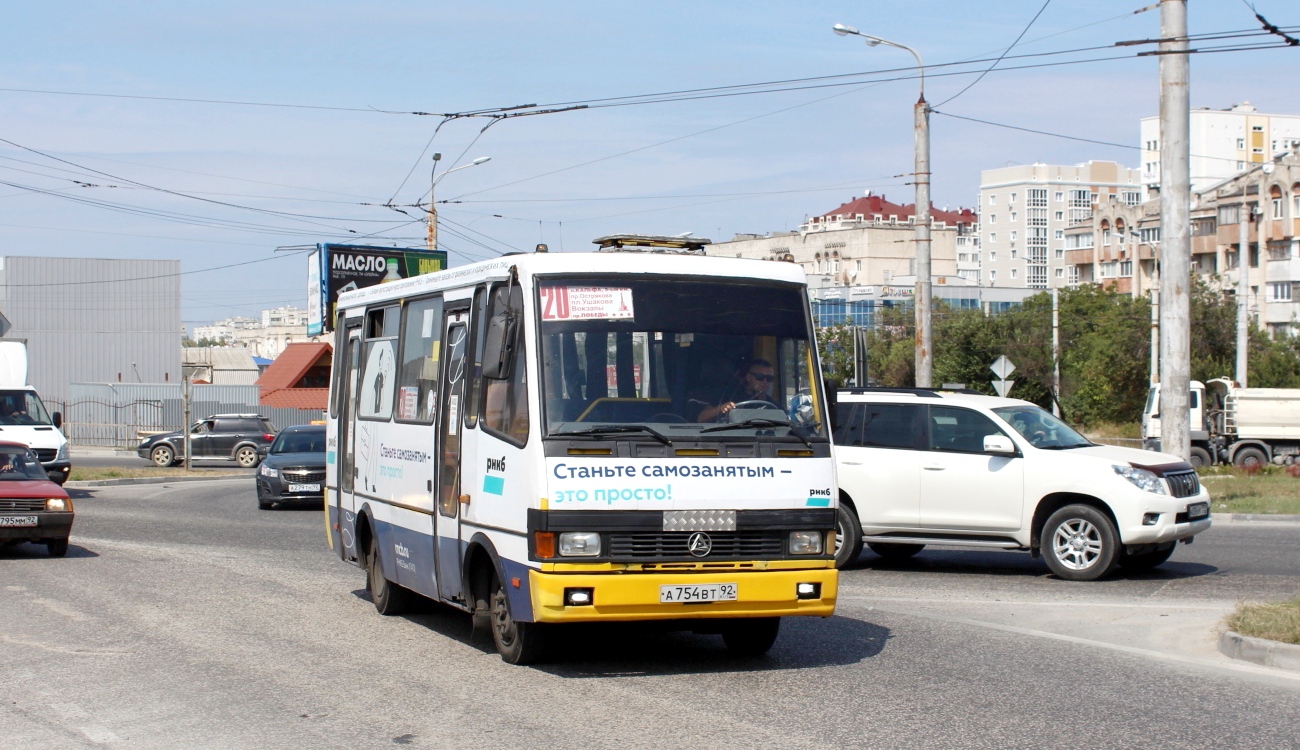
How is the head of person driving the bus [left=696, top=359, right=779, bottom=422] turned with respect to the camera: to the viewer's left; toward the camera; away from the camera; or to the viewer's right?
toward the camera

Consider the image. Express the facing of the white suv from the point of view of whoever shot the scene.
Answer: facing the viewer and to the right of the viewer

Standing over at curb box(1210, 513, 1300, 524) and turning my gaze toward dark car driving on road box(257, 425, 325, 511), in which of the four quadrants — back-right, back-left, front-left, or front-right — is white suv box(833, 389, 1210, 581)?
front-left

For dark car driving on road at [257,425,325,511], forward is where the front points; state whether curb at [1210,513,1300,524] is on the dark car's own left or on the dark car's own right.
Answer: on the dark car's own left

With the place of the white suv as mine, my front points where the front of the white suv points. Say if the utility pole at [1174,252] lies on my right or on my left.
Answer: on my left

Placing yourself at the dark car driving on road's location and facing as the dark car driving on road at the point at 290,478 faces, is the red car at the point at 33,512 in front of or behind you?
in front
